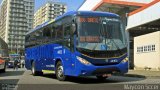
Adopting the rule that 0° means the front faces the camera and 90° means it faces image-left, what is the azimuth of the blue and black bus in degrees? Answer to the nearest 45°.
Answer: approximately 315°
